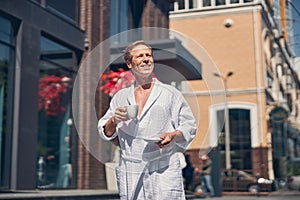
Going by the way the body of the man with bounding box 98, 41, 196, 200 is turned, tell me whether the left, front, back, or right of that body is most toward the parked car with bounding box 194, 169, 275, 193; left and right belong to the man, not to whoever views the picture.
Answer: back

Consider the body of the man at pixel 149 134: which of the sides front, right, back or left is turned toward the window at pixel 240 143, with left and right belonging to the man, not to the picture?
back

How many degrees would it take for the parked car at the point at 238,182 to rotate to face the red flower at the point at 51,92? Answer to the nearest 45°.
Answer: approximately 90° to its right

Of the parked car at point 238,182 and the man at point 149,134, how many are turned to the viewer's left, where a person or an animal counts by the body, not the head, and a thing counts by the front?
0

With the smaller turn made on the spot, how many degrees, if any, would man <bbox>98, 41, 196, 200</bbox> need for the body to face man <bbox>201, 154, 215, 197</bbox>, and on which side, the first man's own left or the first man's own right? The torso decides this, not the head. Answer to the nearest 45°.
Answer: approximately 180°

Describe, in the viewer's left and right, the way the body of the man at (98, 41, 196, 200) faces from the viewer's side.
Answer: facing the viewer

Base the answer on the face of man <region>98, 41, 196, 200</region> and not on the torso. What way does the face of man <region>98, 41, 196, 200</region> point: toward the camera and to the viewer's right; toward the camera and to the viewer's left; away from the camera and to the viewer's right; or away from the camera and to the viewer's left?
toward the camera and to the viewer's right

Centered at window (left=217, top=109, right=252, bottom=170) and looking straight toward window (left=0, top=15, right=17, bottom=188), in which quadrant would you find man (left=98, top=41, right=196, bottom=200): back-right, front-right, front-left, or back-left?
front-left

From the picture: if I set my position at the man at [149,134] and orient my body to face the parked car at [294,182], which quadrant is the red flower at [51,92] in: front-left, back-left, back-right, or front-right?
front-left

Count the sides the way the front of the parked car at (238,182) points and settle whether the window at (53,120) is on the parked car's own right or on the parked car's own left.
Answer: on the parked car's own right

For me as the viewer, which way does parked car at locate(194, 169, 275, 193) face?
facing the viewer and to the right of the viewer

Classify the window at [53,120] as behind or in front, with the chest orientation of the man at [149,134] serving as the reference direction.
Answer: behind
